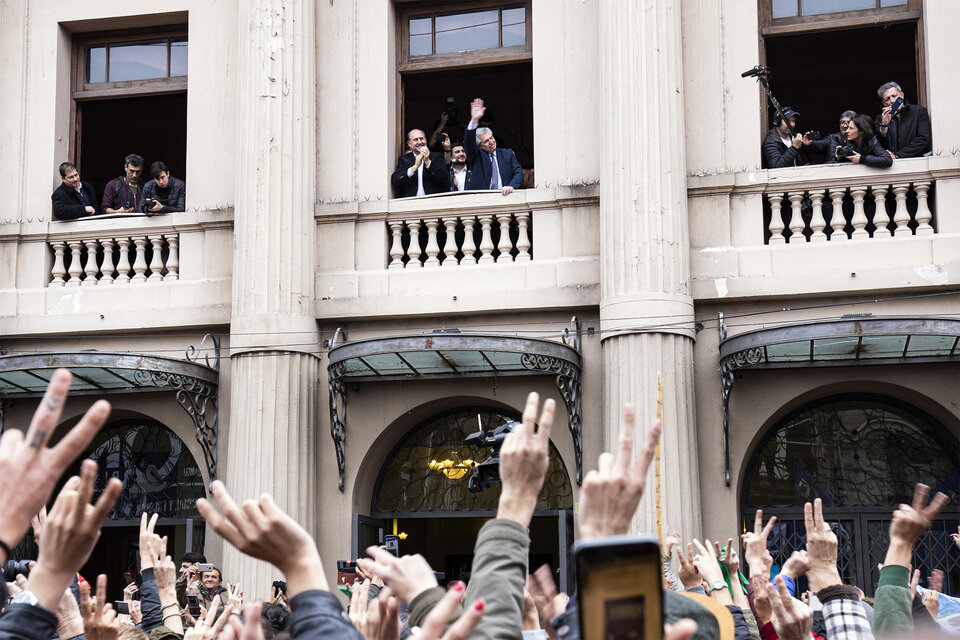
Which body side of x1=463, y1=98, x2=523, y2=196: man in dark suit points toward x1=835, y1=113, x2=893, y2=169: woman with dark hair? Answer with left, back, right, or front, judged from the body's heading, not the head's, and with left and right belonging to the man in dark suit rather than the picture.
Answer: left

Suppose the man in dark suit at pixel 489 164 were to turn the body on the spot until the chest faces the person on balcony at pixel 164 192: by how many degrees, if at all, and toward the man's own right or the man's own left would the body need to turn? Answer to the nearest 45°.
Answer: approximately 90° to the man's own right

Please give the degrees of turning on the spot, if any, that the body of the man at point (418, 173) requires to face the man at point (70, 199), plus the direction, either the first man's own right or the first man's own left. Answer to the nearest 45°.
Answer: approximately 90° to the first man's own right

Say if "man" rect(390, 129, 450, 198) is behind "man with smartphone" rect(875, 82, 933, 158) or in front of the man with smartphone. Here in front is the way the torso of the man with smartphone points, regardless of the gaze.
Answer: in front

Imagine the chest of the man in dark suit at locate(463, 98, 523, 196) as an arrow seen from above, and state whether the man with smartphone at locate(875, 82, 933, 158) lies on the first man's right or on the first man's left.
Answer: on the first man's left

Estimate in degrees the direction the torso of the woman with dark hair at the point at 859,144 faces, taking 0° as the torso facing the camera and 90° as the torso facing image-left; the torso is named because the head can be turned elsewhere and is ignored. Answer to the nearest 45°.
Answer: approximately 45°

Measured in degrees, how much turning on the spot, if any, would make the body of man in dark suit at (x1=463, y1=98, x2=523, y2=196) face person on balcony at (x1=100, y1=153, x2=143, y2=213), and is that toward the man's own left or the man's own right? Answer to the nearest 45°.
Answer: approximately 90° to the man's own right

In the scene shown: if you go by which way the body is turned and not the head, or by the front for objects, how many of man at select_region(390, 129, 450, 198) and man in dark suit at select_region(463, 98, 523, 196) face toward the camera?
2

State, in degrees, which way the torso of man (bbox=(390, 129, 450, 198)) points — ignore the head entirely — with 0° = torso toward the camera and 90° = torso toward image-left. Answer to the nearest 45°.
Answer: approximately 0°

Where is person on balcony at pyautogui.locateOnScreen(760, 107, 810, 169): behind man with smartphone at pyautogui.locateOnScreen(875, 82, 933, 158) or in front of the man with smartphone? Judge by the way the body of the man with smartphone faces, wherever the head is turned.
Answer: in front
